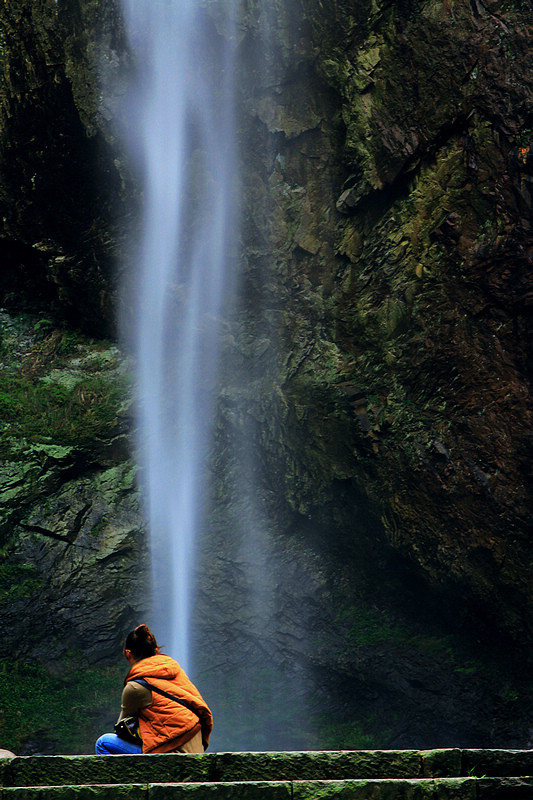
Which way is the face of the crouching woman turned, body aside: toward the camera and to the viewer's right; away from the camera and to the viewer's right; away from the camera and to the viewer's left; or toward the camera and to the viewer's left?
away from the camera and to the viewer's left

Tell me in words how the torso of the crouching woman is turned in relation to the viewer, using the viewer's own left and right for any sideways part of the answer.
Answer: facing away from the viewer and to the left of the viewer
